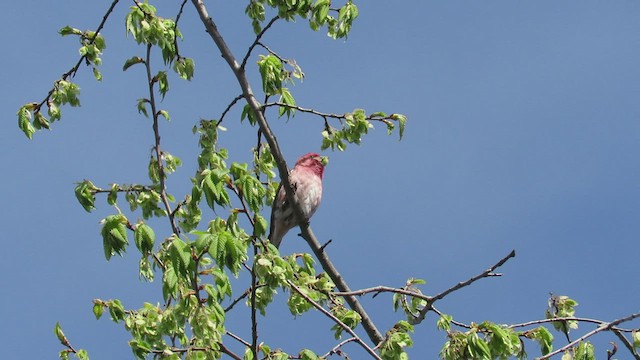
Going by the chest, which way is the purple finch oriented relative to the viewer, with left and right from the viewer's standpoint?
facing the viewer and to the right of the viewer
